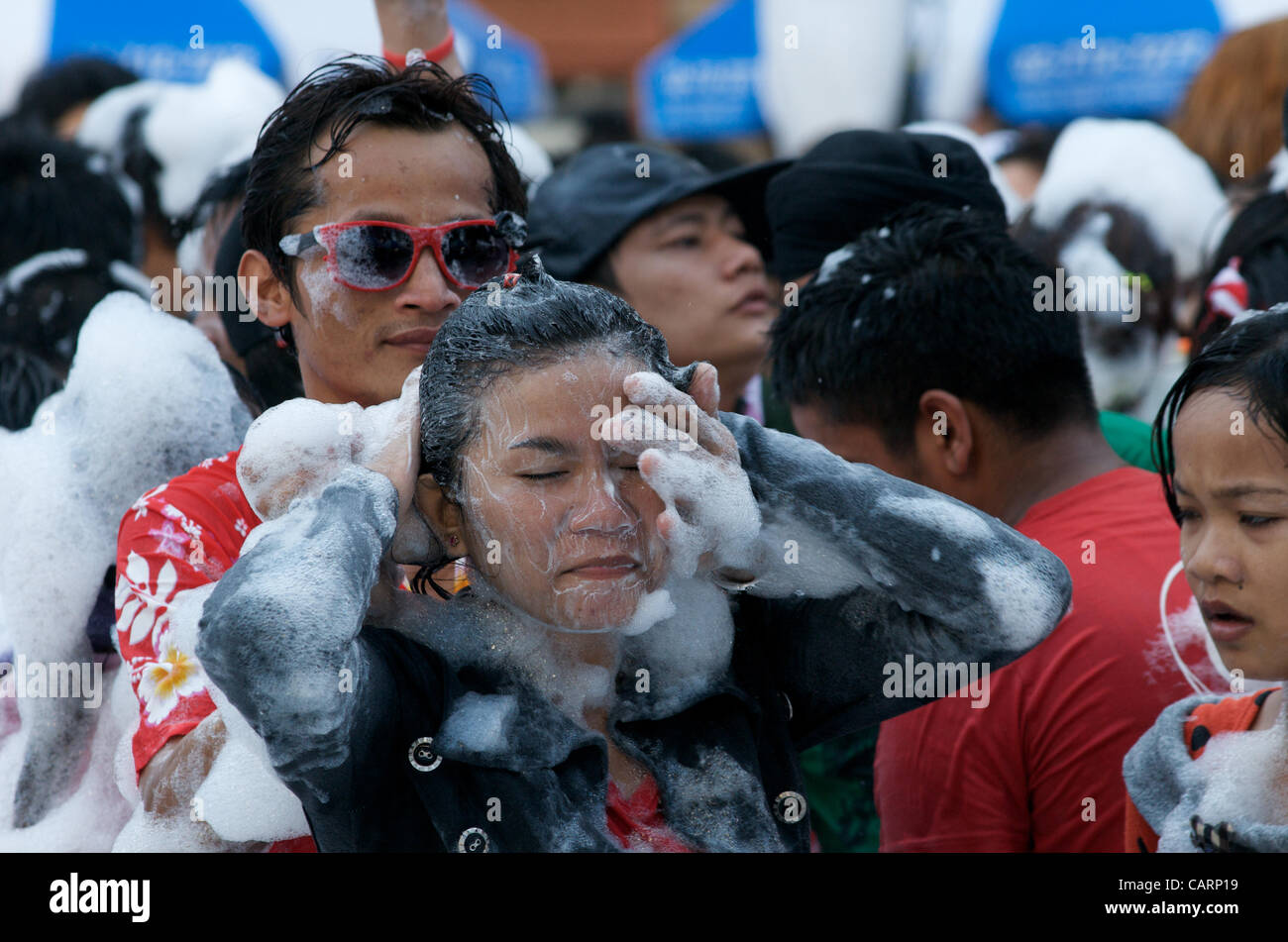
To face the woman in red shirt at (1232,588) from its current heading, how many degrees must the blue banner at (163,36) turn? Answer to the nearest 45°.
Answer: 0° — it already faces them

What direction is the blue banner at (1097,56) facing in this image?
toward the camera

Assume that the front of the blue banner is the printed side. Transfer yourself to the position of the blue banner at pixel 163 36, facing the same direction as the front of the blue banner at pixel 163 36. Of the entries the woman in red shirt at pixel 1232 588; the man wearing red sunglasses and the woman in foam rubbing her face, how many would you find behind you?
0

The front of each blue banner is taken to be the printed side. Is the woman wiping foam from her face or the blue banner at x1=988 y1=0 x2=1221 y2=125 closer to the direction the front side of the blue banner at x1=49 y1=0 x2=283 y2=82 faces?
the woman wiping foam from her face

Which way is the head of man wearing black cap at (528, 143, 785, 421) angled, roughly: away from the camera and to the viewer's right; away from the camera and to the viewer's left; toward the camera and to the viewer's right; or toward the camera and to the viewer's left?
toward the camera and to the viewer's right

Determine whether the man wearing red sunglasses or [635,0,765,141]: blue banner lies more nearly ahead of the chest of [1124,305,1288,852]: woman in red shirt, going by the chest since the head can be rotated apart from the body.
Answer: the man wearing red sunglasses

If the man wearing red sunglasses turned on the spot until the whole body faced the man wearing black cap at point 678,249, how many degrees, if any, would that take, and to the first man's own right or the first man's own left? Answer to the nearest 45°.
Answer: approximately 90° to the first man's own left

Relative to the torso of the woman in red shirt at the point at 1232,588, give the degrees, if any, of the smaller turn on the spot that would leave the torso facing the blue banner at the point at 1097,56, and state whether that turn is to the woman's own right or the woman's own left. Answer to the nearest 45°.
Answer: approximately 135° to the woman's own right

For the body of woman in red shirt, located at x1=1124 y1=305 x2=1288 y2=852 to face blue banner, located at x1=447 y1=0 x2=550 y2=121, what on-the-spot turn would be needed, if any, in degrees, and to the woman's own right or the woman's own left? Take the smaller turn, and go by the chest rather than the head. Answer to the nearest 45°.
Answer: approximately 90° to the woman's own right

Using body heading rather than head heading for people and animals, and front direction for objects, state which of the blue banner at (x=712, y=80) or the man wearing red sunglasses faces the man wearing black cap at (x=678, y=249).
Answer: the blue banner

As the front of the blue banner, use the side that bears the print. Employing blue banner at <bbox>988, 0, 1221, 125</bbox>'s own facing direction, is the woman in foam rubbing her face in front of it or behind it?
in front

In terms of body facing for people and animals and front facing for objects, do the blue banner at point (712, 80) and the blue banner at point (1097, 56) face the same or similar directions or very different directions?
same or similar directions

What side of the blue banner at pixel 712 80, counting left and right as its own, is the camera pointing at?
front

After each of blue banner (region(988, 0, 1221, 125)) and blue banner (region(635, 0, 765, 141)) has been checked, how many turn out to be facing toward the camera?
2

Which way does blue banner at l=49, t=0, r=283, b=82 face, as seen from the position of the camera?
facing the viewer
